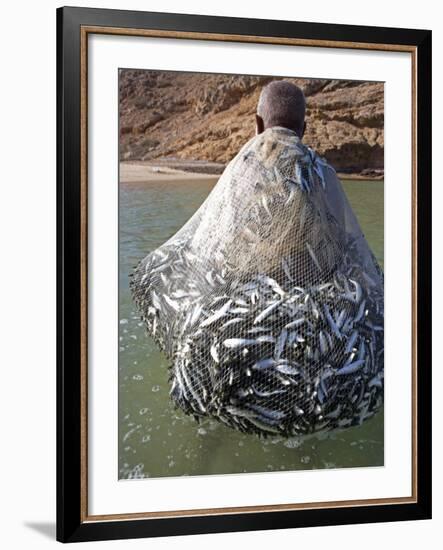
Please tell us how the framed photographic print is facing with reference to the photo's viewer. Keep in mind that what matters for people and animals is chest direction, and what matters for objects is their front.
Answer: facing the viewer and to the right of the viewer
